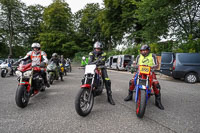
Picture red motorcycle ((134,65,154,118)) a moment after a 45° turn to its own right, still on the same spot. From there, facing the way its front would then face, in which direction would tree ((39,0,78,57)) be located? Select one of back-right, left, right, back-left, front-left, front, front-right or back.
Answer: right

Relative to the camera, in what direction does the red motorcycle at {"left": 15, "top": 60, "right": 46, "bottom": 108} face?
facing the viewer and to the left of the viewer

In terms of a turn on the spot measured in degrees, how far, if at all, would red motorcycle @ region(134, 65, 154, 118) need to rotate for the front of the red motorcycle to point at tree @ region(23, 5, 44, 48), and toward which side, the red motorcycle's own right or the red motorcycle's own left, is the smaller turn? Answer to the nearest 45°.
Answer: approximately 135° to the red motorcycle's own right

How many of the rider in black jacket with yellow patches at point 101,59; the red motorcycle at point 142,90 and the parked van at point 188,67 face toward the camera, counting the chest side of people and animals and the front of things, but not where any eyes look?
2

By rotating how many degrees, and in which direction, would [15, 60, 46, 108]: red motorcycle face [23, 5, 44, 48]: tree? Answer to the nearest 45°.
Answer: approximately 135° to its right

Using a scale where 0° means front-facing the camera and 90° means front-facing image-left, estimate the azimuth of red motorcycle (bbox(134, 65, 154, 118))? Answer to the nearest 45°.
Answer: approximately 0°

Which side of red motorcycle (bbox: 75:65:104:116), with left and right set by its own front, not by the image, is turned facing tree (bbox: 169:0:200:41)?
back

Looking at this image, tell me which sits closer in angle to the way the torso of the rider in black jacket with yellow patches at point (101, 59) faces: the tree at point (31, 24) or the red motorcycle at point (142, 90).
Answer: the red motorcycle

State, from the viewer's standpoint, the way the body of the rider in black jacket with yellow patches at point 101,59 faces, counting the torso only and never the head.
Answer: toward the camera

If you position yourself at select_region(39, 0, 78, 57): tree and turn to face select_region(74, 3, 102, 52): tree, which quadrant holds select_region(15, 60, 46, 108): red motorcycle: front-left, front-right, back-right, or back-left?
back-right

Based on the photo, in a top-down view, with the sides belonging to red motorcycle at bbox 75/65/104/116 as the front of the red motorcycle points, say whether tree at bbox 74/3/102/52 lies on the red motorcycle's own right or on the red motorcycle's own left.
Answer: on the red motorcycle's own right

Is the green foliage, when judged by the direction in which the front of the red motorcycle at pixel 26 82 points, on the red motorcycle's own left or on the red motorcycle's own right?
on the red motorcycle's own right

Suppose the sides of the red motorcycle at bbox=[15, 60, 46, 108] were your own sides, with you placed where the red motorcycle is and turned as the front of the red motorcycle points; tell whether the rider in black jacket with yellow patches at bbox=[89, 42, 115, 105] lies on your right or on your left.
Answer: on your left
